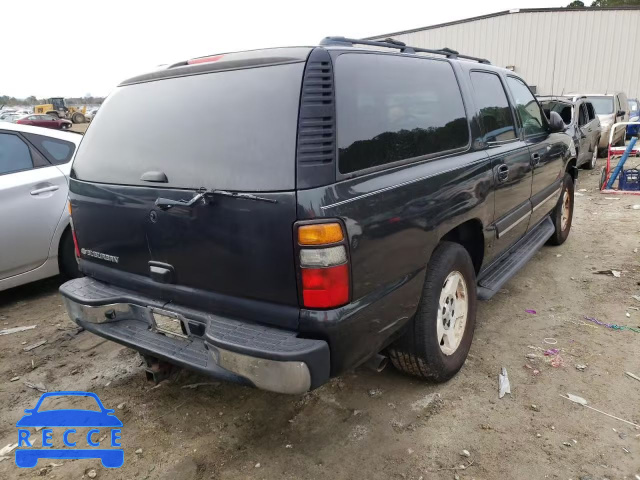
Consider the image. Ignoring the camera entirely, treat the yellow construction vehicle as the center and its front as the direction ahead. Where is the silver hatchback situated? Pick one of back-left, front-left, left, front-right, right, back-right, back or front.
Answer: right

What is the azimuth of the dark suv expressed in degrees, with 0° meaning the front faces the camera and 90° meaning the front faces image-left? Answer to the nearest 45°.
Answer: approximately 225°

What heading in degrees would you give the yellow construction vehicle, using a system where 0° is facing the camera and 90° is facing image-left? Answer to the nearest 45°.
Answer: approximately 270°

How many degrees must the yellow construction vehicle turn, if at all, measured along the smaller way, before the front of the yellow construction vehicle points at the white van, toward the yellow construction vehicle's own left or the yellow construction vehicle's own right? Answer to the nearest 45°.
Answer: approximately 90° to the yellow construction vehicle's own right

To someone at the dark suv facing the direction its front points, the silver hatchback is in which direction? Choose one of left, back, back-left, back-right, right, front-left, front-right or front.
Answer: left

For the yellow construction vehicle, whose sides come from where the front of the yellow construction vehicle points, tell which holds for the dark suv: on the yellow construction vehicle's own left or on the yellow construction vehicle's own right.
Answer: on the yellow construction vehicle's own right
